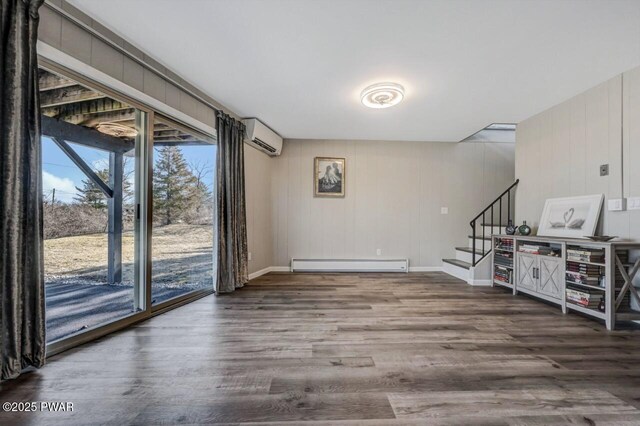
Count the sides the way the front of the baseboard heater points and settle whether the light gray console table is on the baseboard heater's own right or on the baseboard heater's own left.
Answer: on the baseboard heater's own left

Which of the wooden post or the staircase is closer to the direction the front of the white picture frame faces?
the wooden post

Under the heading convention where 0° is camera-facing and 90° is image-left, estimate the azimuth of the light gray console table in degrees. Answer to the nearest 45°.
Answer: approximately 45°

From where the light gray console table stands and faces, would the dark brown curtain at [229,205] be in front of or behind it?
in front

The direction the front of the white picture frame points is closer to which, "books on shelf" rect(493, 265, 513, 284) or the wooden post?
the wooden post

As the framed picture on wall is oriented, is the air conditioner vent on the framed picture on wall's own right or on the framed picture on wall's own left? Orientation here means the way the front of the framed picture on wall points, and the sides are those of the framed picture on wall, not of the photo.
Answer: on the framed picture on wall's own right

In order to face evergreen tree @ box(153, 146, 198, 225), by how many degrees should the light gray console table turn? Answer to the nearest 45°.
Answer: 0° — it already faces it

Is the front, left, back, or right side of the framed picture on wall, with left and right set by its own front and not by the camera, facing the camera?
front

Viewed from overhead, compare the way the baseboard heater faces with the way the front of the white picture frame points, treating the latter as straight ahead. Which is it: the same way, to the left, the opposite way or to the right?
to the left

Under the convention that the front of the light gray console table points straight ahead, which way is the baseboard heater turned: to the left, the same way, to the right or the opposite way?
to the left
